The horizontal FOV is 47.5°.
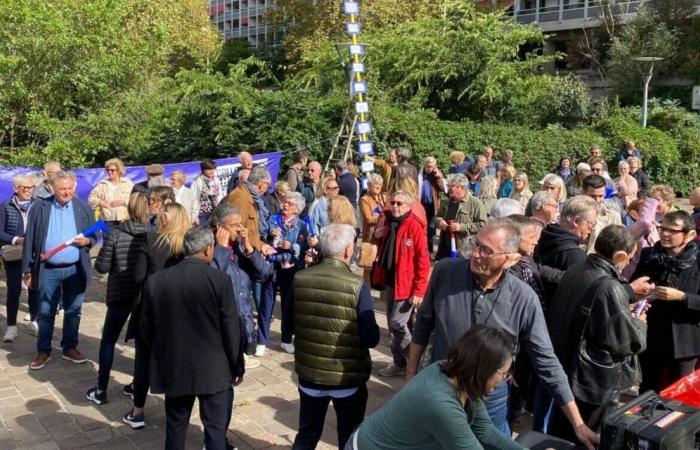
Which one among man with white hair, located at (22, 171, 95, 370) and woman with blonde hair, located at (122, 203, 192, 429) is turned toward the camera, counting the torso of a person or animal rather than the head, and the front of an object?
the man with white hair

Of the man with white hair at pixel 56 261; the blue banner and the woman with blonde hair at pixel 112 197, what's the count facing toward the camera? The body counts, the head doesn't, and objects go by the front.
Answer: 3

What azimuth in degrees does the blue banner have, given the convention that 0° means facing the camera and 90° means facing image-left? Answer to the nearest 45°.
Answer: approximately 0°

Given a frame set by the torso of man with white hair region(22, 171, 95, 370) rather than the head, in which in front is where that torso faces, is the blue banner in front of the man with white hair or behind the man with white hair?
behind

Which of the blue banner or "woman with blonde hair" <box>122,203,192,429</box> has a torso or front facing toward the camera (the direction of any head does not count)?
the blue banner

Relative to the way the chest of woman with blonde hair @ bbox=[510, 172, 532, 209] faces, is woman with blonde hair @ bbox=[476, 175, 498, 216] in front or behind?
in front

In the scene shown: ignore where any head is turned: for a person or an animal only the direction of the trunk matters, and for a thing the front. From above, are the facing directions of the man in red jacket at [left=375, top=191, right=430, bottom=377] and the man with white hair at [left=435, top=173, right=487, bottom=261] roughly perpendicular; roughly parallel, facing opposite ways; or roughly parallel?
roughly parallel

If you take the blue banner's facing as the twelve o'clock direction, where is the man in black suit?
The man in black suit is roughly at 12 o'clock from the blue banner.

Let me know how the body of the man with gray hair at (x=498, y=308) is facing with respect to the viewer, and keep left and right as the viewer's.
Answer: facing the viewer

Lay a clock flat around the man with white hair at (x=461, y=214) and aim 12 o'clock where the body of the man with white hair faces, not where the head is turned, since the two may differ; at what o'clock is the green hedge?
The green hedge is roughly at 5 o'clock from the man with white hair.

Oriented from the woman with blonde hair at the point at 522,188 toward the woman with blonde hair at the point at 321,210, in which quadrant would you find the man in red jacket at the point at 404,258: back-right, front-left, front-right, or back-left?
front-left

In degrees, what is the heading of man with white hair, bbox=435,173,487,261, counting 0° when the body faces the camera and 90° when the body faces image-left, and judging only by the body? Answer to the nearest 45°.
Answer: approximately 45°

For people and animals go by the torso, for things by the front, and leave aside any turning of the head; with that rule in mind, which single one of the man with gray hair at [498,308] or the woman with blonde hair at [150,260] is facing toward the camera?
the man with gray hair

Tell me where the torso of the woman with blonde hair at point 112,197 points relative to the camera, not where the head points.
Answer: toward the camera

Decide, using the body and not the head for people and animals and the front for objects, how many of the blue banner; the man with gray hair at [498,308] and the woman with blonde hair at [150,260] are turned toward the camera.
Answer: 2

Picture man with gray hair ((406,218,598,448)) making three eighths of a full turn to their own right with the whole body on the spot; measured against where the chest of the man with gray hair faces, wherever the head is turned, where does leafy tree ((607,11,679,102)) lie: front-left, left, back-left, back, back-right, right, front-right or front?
front-right
